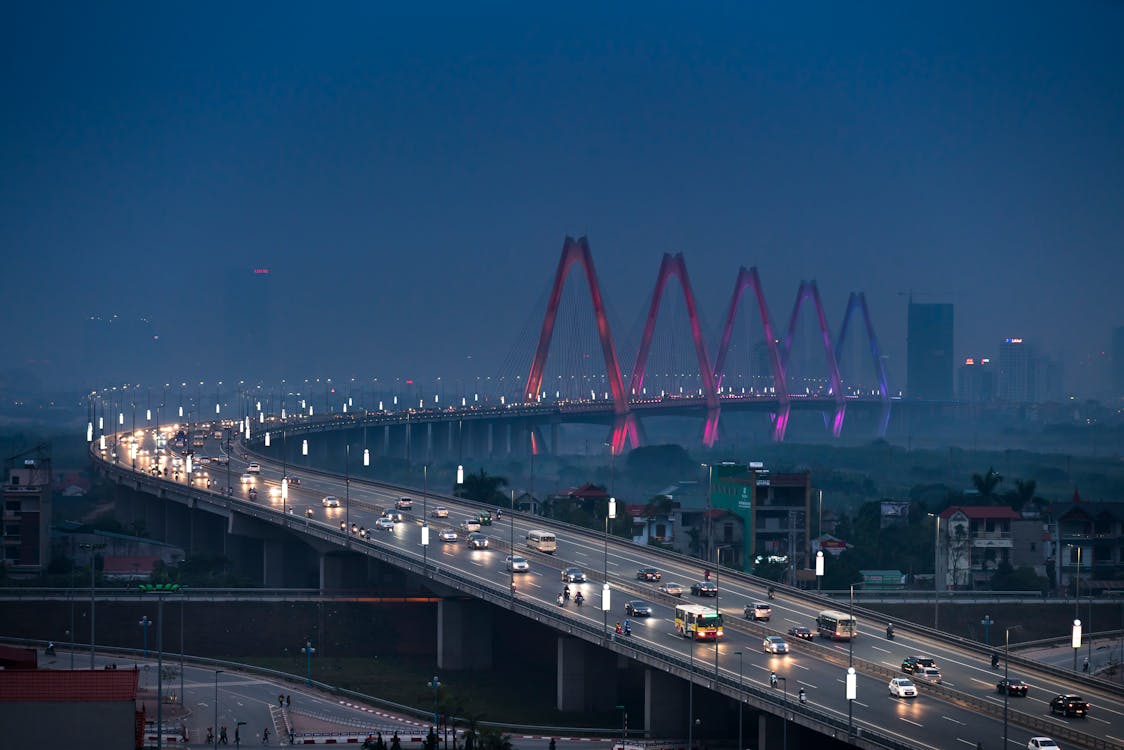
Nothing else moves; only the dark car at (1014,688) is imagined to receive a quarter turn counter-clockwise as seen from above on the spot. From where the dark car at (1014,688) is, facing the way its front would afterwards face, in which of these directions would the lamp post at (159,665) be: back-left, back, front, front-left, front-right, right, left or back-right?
front-right

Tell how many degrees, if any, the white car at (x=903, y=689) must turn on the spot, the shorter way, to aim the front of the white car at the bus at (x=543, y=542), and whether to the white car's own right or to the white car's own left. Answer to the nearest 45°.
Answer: approximately 180°

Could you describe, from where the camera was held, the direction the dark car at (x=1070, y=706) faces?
facing away from the viewer and to the left of the viewer

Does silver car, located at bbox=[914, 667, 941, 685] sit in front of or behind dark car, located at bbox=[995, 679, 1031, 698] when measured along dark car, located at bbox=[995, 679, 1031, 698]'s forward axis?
in front

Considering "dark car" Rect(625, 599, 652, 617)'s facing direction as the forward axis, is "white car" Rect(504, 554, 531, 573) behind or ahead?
behind

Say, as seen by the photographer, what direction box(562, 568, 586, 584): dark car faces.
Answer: facing the viewer and to the right of the viewer

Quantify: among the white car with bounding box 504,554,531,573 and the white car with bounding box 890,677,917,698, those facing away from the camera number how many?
0

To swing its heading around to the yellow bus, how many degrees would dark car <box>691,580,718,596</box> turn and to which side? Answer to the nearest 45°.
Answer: approximately 135° to its left

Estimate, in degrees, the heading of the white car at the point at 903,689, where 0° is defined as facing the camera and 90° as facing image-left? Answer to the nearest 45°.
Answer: approximately 315°

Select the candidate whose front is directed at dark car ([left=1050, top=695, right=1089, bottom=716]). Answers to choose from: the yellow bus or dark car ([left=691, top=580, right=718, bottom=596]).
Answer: the yellow bus

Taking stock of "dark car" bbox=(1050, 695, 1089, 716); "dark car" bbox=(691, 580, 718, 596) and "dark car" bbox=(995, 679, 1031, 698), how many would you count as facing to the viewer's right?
0

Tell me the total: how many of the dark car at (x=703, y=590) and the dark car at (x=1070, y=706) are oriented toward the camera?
0

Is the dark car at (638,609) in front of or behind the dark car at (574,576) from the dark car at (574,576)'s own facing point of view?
in front

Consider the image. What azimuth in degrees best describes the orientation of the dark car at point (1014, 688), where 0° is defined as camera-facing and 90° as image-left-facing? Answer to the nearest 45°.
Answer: approximately 135°

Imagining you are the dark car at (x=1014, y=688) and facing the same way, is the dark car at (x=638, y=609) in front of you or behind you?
in front

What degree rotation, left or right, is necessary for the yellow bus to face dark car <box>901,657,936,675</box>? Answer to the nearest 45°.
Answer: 0° — it already faces it

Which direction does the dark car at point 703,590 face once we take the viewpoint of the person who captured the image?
facing away from the viewer and to the left of the viewer

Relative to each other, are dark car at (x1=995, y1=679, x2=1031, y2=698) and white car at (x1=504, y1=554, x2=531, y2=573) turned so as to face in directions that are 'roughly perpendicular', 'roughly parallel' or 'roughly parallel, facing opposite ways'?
roughly parallel, facing opposite ways

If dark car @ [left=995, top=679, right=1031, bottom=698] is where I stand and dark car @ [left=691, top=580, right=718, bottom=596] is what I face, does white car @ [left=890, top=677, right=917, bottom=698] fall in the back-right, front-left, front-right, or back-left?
front-left

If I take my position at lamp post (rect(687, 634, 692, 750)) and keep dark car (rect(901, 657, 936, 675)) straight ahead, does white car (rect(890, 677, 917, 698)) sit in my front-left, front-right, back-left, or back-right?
front-right
